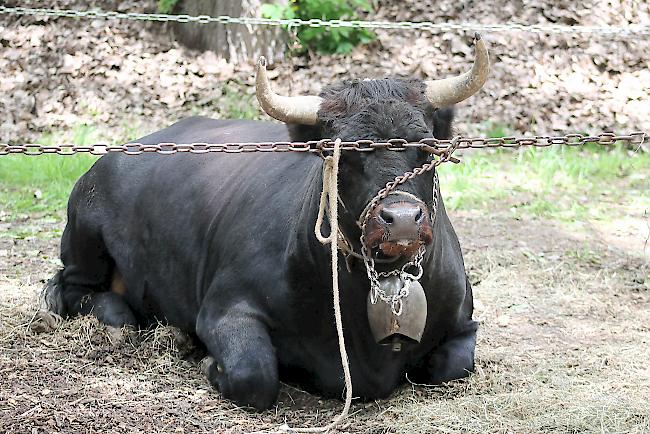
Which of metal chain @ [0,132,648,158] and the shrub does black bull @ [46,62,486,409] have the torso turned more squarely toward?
the metal chain

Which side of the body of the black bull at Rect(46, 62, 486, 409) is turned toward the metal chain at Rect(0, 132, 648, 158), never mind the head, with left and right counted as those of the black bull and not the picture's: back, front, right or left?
front

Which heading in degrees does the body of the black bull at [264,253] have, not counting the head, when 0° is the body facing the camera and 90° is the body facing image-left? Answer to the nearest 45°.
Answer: approximately 315°

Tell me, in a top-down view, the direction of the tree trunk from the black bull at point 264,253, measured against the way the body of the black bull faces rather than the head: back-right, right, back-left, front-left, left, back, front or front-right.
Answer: back-left

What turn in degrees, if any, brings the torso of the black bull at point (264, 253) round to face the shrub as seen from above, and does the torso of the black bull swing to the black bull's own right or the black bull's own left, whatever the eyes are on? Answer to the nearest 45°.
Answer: approximately 135° to the black bull's own left
